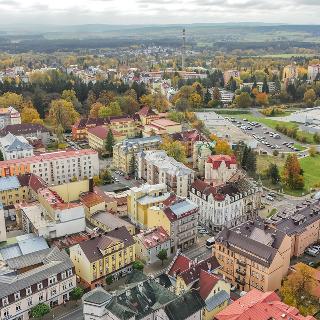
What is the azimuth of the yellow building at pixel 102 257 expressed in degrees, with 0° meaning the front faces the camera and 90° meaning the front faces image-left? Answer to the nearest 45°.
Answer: approximately 315°

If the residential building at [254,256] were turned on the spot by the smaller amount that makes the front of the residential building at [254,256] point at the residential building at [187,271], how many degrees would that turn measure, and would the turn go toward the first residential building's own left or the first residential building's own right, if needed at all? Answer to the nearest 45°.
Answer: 0° — it already faces it

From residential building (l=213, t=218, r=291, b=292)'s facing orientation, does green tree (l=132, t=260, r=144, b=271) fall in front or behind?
in front

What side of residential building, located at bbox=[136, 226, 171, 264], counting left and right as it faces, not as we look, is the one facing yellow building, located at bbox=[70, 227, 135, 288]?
right

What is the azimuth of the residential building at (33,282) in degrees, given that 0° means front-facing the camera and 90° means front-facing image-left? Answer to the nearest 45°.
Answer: approximately 315°

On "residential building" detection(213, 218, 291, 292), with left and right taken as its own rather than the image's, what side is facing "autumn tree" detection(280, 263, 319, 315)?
left

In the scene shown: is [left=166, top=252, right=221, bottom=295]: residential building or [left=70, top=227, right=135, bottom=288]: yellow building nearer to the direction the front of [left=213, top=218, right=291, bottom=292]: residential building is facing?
the residential building

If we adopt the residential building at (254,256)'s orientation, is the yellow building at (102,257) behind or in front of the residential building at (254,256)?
in front

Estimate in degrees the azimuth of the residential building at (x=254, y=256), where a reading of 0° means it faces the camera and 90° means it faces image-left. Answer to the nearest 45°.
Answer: approximately 45°

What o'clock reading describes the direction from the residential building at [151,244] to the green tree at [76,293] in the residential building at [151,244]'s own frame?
The green tree is roughly at 3 o'clock from the residential building.

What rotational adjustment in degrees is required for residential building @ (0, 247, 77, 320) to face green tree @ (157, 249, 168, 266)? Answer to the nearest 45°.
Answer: approximately 45° to its left

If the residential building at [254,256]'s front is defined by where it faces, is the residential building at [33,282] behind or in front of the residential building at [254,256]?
in front
